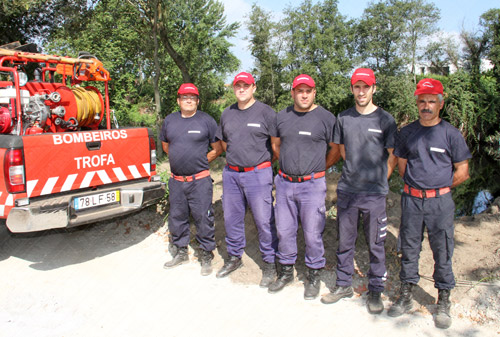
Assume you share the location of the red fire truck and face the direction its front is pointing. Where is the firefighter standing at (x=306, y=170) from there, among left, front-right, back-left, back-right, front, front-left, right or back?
back

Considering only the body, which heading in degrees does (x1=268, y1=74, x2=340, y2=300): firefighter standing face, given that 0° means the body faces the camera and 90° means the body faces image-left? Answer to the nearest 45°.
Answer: approximately 45°

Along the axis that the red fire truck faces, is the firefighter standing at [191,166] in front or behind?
behind

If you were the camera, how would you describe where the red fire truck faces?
facing away from the viewer and to the left of the viewer

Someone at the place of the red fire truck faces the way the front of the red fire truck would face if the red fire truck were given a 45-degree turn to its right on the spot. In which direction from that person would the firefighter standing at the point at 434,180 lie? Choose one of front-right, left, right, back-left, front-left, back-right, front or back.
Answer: back-right

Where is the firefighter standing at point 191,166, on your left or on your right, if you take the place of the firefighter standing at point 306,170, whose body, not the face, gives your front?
on your right
